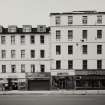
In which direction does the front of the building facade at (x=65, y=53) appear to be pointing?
toward the camera
